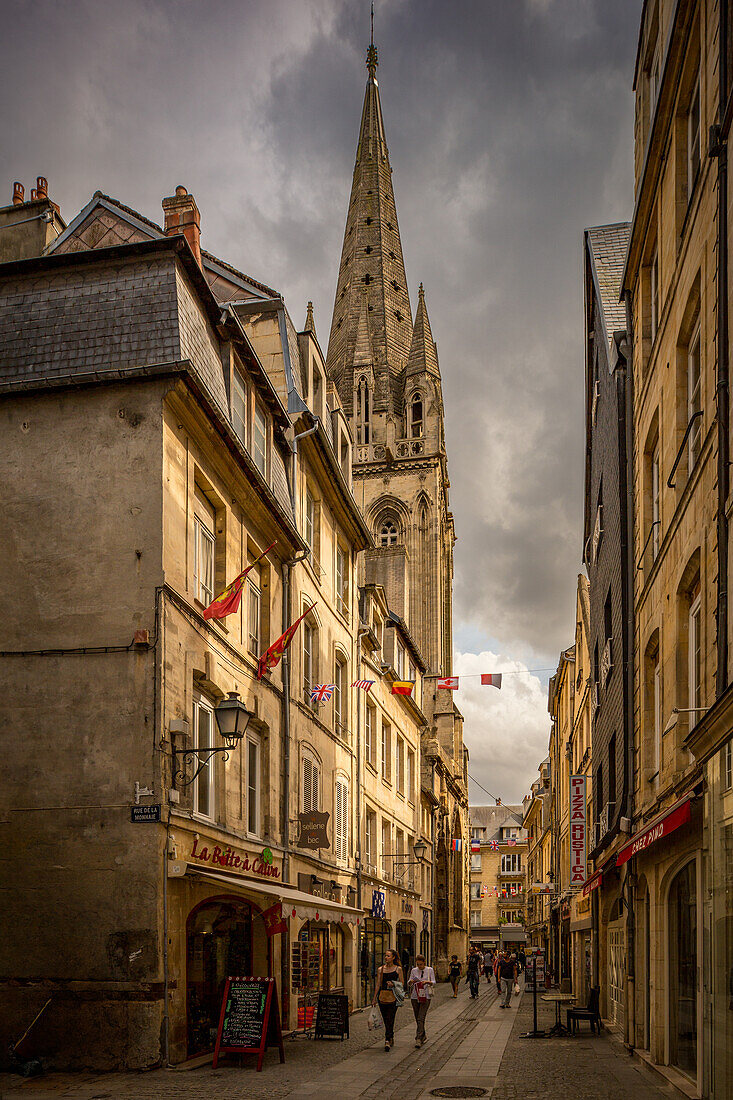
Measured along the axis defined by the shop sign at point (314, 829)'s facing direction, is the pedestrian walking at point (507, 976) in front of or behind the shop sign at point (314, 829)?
behind

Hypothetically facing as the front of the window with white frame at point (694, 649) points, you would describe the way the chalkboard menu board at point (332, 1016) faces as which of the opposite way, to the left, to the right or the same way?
to the left

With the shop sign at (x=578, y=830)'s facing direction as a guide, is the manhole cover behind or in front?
in front

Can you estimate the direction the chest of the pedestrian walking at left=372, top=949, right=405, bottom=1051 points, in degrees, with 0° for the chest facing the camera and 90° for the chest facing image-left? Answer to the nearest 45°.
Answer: approximately 0°

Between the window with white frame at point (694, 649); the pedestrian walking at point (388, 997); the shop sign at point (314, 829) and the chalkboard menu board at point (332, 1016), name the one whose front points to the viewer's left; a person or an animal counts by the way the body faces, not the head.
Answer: the window with white frame

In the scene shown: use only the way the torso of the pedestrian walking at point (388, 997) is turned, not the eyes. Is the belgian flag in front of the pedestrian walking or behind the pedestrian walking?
behind

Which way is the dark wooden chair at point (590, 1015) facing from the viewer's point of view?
to the viewer's left

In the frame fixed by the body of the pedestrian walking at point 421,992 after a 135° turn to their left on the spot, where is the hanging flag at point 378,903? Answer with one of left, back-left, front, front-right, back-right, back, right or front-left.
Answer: front-left

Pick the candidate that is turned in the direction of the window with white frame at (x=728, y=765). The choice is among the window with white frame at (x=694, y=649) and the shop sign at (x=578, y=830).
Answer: the shop sign
